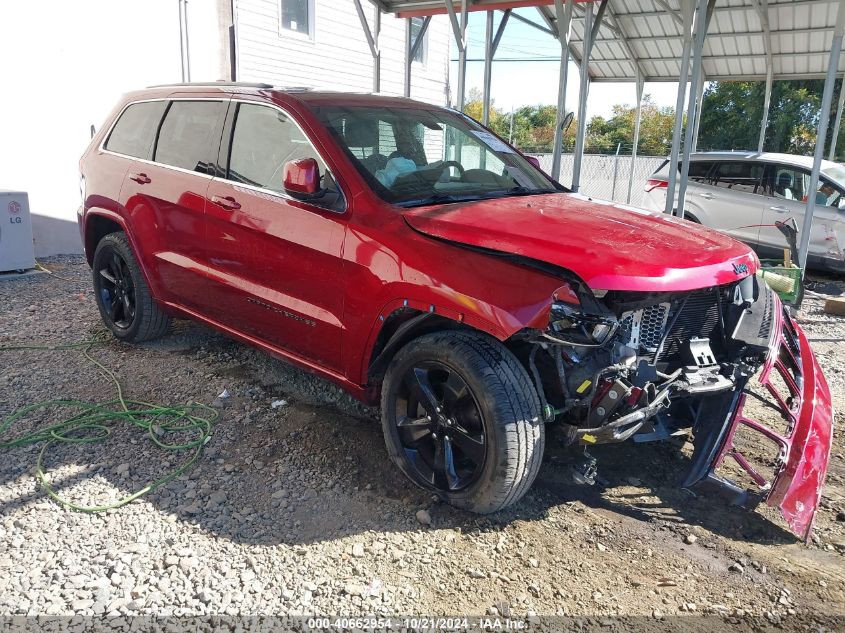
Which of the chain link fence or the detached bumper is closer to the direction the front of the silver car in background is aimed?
the detached bumper

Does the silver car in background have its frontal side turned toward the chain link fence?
no

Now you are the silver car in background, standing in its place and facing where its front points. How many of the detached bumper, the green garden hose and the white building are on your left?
0

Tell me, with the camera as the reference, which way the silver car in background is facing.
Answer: facing the viewer and to the right of the viewer

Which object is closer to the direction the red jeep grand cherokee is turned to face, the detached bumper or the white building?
the detached bumper

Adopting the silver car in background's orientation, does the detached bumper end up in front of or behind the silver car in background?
in front

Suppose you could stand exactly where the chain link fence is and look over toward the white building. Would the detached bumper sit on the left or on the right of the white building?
left

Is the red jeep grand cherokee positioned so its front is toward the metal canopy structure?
no

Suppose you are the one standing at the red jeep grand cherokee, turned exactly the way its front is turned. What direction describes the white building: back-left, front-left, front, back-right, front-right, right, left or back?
back
